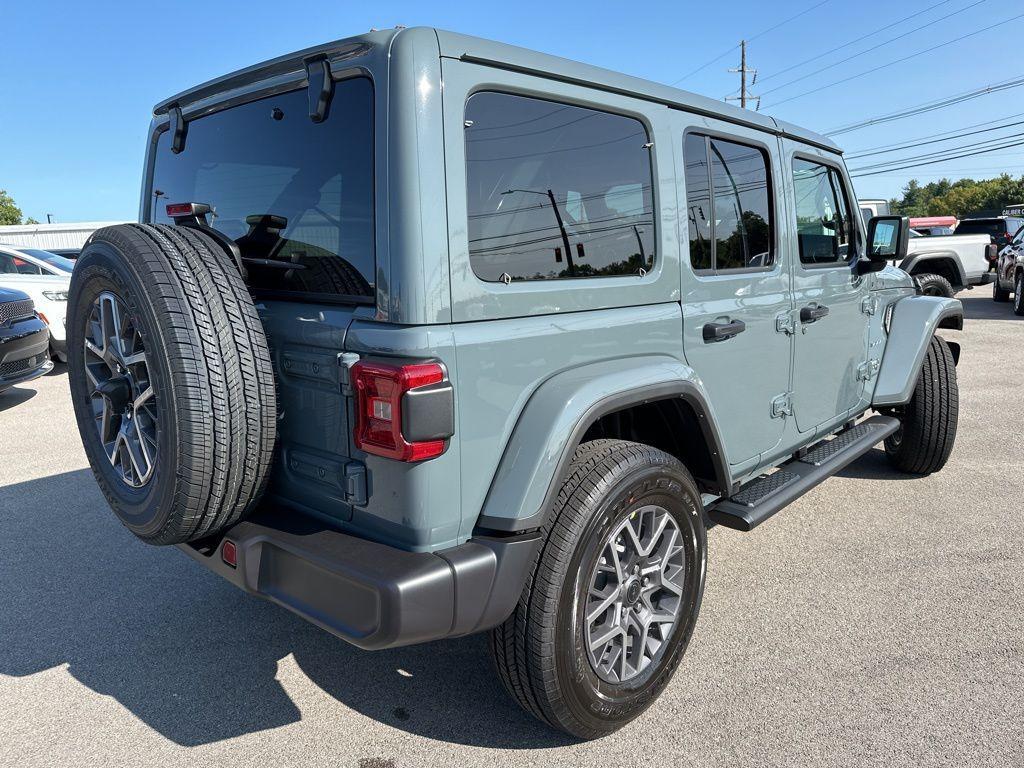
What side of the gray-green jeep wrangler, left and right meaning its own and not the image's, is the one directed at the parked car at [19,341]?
left

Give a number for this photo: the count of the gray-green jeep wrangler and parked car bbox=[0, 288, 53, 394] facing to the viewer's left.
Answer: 0

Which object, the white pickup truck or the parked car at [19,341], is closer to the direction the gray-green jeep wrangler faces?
the white pickup truck

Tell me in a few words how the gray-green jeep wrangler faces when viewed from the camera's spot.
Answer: facing away from the viewer and to the right of the viewer

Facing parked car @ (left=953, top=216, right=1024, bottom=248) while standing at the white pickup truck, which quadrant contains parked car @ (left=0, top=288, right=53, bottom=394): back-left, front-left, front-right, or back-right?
back-left

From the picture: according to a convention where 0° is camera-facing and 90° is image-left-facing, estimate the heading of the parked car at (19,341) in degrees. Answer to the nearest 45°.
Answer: approximately 315°

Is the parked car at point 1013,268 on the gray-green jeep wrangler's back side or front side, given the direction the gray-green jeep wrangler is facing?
on the front side

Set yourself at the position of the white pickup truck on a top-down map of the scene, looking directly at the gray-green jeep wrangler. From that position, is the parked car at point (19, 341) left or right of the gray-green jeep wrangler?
right

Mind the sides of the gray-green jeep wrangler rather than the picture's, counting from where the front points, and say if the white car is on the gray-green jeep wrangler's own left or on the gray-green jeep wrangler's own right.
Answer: on the gray-green jeep wrangler's own left
